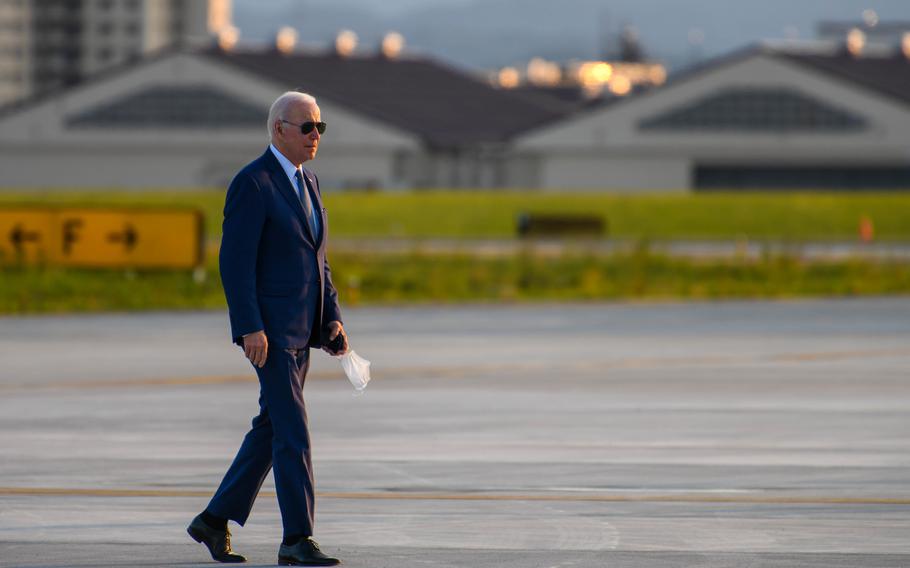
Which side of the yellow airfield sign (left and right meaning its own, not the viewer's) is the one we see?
front

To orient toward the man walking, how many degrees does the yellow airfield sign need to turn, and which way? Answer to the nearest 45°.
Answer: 0° — it already faces them
